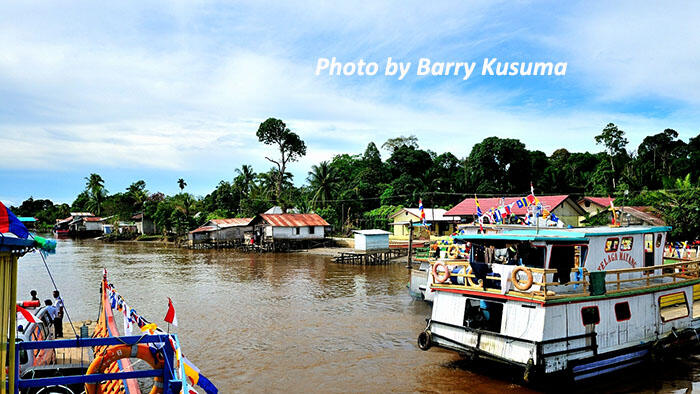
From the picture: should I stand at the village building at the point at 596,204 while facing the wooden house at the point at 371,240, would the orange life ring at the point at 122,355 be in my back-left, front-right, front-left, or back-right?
front-left

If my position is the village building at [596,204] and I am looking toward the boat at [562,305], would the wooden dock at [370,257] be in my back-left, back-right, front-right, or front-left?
front-right

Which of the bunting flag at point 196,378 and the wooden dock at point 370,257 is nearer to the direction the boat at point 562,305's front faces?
the wooden dock

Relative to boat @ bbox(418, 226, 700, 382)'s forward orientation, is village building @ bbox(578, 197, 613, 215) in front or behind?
in front

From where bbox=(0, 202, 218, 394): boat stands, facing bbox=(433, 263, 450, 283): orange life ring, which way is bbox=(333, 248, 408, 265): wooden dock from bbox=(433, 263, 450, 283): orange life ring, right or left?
left
